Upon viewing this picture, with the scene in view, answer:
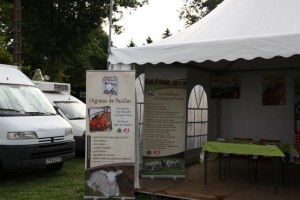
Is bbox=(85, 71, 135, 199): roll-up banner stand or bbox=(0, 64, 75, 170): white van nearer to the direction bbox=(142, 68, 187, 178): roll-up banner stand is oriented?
the roll-up banner stand

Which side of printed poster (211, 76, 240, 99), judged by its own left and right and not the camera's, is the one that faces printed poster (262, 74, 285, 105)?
left

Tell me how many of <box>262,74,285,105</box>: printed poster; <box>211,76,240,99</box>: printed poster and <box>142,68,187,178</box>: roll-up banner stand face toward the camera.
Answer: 3

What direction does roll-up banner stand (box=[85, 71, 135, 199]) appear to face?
toward the camera

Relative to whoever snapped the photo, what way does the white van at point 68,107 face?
facing the viewer and to the right of the viewer

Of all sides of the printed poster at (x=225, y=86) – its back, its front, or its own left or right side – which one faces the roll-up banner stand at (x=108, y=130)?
front

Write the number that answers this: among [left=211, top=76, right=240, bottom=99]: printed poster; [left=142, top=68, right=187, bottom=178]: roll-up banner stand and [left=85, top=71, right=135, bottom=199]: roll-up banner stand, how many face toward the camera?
3

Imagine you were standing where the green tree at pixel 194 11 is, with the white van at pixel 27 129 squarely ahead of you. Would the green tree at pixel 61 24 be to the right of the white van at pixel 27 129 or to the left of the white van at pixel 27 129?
right

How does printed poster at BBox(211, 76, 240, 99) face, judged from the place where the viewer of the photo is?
facing the viewer

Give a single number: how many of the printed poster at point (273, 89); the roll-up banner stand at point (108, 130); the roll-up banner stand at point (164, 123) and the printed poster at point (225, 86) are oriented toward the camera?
4

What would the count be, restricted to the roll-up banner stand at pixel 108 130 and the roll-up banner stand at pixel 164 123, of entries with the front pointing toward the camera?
2

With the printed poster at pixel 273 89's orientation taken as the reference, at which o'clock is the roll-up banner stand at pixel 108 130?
The roll-up banner stand is roughly at 1 o'clock from the printed poster.

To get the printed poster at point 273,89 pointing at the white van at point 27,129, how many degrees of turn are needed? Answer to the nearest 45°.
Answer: approximately 45° to its right

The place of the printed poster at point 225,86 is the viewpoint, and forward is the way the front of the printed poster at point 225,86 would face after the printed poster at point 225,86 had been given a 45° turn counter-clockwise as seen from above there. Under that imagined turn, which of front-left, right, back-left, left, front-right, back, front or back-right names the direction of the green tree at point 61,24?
back
